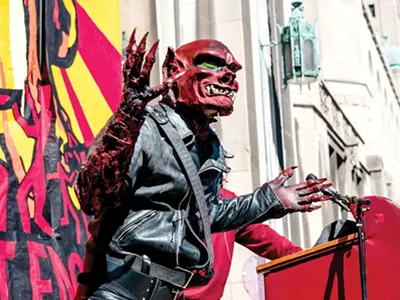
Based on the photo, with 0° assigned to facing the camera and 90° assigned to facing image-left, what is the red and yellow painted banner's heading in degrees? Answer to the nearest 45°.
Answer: approximately 0°

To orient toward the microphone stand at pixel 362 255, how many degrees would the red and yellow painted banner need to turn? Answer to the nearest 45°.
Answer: approximately 45° to its left
